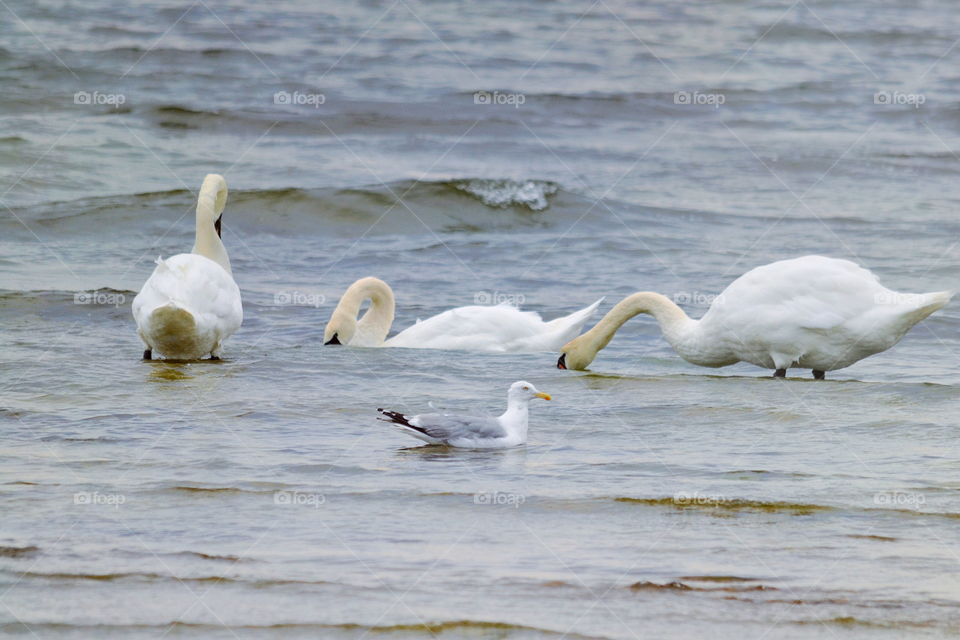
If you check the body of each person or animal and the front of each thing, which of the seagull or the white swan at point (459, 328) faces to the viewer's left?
the white swan

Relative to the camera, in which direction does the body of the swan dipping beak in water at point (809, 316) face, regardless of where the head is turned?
to the viewer's left

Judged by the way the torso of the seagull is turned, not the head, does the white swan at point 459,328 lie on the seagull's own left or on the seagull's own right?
on the seagull's own left

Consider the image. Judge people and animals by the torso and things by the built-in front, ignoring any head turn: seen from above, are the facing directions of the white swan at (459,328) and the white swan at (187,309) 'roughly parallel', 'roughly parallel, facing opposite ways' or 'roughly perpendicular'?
roughly perpendicular

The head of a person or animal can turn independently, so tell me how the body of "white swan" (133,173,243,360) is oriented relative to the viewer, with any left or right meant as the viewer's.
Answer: facing away from the viewer

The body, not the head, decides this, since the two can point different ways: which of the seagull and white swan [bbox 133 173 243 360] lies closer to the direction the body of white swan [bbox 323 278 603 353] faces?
the white swan

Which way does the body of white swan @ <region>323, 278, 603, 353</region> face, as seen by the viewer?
to the viewer's left

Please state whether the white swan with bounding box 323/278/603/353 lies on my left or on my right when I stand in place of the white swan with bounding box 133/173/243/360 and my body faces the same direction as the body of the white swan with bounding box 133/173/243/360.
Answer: on my right

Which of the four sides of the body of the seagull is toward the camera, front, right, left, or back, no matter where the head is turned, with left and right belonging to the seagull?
right

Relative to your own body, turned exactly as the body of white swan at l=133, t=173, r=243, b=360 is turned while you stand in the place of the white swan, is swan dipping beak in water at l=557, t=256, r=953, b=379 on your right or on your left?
on your right
